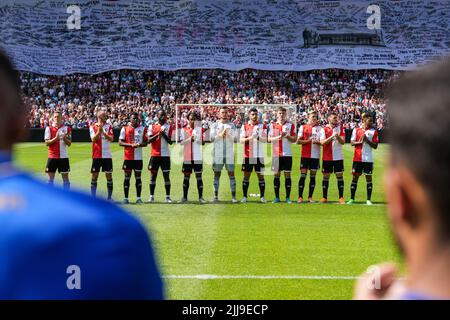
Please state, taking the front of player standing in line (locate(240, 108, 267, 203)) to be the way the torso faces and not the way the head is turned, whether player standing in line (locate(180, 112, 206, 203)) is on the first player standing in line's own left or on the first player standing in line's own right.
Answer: on the first player standing in line's own right

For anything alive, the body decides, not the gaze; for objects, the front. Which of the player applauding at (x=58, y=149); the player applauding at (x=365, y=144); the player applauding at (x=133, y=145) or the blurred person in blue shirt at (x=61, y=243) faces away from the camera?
the blurred person in blue shirt

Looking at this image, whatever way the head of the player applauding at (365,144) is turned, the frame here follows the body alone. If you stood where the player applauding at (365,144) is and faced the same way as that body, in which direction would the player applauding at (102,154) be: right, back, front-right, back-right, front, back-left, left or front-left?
right

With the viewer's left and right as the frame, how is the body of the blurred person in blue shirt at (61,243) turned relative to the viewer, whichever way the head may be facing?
facing away from the viewer

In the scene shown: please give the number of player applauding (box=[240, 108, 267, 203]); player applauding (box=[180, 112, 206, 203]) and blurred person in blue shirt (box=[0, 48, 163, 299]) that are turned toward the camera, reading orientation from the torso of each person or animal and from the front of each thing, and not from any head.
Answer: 2

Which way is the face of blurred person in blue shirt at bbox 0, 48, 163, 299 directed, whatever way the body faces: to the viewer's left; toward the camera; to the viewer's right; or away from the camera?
away from the camera

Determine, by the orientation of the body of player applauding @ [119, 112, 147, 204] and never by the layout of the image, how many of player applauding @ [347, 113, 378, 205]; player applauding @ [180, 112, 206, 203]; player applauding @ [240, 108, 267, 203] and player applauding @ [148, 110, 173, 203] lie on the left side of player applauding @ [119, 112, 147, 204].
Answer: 4

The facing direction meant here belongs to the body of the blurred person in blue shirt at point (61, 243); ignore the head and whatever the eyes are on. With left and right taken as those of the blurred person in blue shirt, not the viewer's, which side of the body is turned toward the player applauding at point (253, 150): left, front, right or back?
front

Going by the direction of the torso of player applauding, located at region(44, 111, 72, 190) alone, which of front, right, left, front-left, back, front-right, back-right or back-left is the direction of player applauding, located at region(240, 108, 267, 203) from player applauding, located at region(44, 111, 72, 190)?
left

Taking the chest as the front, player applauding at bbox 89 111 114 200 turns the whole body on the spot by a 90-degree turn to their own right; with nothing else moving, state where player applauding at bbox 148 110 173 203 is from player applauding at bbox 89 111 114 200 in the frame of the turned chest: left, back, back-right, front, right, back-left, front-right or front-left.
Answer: back

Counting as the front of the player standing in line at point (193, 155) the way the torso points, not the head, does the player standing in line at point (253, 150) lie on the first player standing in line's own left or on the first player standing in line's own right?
on the first player standing in line's own left

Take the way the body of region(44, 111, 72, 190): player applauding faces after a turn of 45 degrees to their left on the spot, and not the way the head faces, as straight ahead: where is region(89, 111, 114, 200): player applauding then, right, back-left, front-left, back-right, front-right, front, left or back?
front-left

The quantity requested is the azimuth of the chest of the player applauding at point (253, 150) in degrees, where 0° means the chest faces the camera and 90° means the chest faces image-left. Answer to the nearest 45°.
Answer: approximately 0°
